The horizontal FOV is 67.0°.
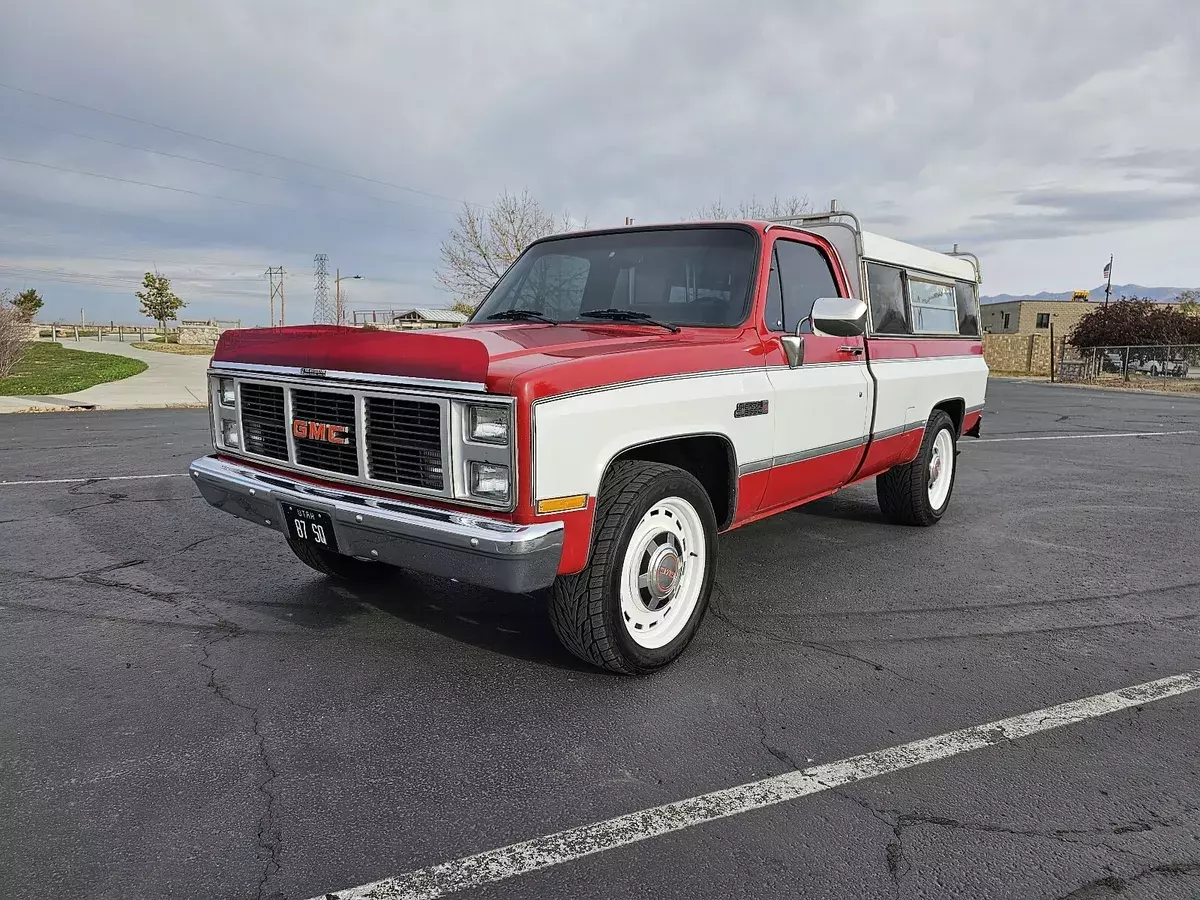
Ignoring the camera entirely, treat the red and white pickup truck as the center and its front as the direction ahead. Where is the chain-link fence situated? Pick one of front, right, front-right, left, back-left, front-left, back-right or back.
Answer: back

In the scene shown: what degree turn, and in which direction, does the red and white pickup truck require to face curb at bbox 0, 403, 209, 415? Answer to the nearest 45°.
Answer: approximately 90° to its right

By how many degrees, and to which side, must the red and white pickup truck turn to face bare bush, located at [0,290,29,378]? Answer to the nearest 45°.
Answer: approximately 90° to its right

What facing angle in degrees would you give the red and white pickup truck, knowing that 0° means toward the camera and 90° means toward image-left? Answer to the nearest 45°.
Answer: approximately 45°

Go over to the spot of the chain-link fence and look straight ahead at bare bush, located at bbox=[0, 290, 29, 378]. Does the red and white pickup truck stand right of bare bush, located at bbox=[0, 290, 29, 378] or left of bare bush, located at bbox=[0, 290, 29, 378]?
left

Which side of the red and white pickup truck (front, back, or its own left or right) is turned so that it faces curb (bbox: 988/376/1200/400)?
back
